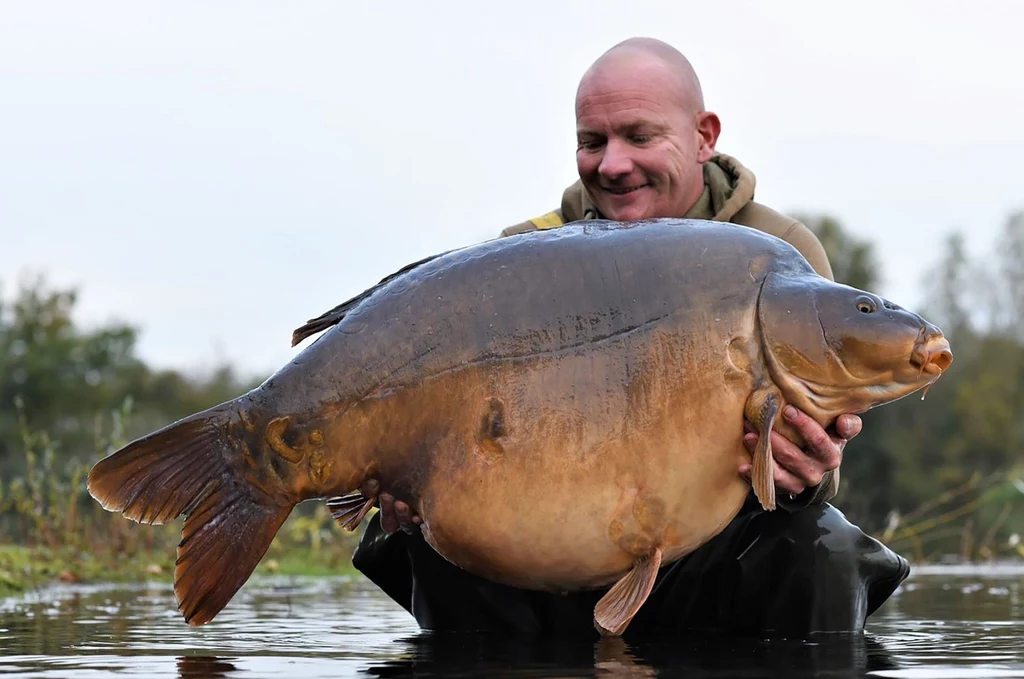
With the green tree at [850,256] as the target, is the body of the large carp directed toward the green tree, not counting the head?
no

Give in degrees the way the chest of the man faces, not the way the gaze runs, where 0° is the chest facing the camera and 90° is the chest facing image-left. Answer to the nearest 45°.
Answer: approximately 0°

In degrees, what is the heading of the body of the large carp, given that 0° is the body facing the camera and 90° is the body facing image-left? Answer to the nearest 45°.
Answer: approximately 270°

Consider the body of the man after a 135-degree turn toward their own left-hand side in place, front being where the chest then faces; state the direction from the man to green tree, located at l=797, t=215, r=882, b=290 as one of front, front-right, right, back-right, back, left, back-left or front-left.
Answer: front-left
